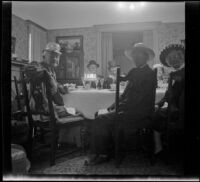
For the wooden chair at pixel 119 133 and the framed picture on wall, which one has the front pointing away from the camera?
the wooden chair

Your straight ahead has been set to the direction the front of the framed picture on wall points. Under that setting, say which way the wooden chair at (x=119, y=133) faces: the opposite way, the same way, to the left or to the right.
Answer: the opposite way

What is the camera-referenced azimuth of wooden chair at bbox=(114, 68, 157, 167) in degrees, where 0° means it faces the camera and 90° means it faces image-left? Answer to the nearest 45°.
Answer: approximately 180°

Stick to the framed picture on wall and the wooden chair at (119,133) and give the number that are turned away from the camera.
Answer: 1

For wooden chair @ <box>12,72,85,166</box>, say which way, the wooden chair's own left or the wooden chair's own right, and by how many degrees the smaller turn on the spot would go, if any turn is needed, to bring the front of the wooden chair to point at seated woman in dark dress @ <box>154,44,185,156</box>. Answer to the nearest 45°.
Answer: approximately 45° to the wooden chair's own right

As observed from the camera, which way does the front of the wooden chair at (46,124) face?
facing away from the viewer and to the right of the viewer

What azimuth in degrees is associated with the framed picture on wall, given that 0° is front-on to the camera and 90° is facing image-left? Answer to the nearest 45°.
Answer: approximately 0°
